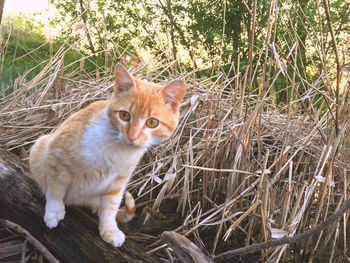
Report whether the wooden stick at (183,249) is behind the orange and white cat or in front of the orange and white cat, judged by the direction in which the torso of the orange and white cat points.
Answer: in front

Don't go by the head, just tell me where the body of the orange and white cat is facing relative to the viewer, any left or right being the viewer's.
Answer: facing the viewer and to the right of the viewer
